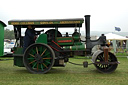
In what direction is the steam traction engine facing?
to the viewer's right
